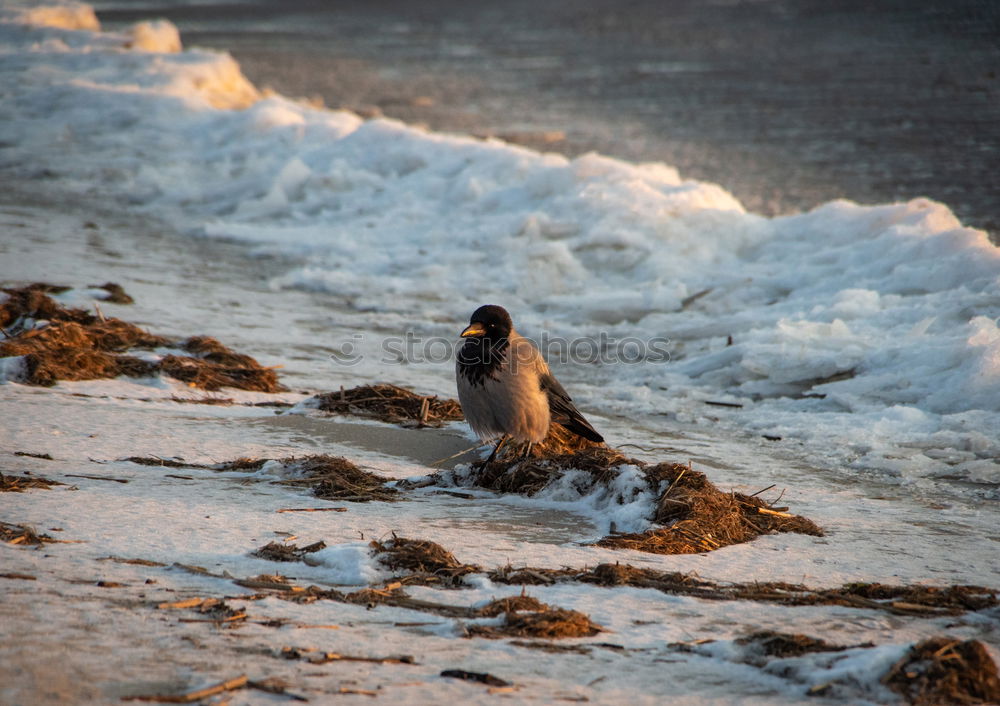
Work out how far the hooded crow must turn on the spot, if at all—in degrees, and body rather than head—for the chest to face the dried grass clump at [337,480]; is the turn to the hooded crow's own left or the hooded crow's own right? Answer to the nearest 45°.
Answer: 0° — it already faces it

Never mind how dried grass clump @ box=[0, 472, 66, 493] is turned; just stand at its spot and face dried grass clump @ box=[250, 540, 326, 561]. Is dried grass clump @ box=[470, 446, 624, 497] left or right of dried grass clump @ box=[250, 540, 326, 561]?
left

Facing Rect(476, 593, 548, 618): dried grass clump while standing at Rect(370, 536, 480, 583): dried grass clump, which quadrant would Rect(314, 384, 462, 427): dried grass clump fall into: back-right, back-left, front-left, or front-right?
back-left

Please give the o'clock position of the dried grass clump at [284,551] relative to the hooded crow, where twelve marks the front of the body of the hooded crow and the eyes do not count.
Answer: The dried grass clump is roughly at 11 o'clock from the hooded crow.

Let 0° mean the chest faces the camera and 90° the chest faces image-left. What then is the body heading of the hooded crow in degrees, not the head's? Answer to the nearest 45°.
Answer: approximately 45°

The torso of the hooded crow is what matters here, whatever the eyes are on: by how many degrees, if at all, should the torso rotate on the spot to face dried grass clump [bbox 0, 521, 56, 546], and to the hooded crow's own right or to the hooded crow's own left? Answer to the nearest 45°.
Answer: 0° — it already faces it

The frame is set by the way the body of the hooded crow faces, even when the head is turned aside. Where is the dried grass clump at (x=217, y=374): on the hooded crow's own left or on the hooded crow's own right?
on the hooded crow's own right

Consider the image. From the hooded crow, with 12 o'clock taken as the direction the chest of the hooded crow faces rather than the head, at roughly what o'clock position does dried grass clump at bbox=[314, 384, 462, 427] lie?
The dried grass clump is roughly at 3 o'clock from the hooded crow.

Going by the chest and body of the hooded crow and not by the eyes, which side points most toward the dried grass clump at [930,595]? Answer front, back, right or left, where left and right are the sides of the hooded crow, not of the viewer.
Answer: left
